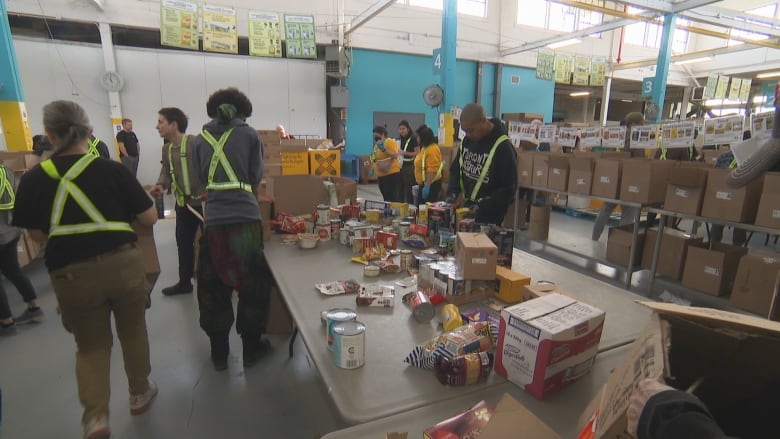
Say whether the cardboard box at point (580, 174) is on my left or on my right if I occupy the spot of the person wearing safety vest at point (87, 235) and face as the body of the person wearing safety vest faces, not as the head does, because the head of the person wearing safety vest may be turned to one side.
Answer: on my right

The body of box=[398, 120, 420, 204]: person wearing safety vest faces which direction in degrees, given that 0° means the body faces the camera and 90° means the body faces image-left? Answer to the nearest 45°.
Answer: approximately 45°

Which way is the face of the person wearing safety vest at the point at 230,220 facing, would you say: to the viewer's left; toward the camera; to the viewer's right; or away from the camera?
away from the camera

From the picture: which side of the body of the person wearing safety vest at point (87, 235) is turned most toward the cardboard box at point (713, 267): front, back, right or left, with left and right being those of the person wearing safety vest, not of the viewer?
right

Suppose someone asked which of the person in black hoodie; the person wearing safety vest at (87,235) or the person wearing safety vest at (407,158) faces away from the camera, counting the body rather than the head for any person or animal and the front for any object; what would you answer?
the person wearing safety vest at (87,235)

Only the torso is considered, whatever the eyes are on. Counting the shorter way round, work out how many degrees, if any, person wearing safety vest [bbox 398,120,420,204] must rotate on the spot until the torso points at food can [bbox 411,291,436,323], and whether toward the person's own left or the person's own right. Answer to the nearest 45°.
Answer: approximately 45° to the person's own left

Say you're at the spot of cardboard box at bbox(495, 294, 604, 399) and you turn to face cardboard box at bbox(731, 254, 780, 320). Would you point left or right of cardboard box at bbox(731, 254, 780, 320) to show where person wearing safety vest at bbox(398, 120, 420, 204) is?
left

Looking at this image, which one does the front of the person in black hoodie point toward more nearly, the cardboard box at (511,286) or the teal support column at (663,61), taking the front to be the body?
the cardboard box

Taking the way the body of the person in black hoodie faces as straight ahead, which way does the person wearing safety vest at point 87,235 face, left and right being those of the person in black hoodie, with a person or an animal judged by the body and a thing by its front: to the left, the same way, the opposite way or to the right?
to the right

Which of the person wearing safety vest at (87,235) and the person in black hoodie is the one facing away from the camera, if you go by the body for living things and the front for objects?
the person wearing safety vest

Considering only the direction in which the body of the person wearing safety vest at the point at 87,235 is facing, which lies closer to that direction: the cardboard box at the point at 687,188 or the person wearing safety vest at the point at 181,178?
the person wearing safety vest

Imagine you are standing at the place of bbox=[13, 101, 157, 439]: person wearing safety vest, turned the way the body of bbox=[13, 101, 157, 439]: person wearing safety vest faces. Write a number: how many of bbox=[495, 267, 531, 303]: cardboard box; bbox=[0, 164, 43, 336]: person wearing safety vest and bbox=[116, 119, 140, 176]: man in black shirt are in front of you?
2

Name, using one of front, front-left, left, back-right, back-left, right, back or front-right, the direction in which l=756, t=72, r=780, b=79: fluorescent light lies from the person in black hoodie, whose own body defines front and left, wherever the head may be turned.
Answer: back

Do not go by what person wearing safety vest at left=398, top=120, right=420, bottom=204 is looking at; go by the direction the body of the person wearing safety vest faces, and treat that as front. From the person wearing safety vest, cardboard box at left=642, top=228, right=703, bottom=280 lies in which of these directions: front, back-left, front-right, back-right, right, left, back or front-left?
left

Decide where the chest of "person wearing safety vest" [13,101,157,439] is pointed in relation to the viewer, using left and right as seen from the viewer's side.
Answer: facing away from the viewer

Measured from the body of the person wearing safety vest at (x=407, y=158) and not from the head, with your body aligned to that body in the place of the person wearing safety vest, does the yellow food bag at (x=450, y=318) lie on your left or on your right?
on your left
